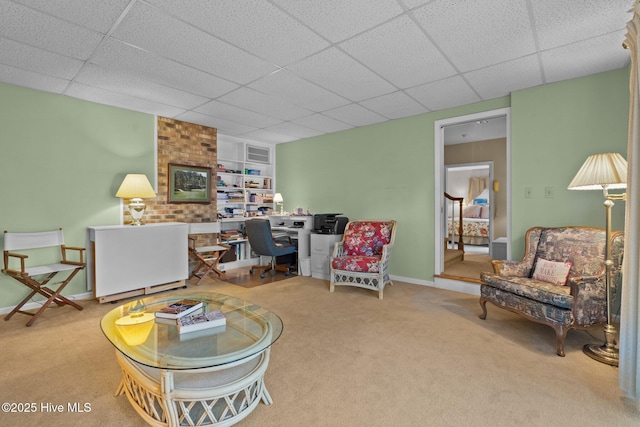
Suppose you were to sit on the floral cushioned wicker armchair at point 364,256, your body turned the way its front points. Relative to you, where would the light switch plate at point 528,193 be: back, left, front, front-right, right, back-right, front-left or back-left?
back-left

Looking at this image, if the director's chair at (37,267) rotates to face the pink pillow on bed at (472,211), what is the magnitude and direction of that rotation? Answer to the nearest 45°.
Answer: approximately 45° to its left

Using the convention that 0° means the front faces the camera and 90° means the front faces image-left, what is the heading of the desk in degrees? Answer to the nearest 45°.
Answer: approximately 45°

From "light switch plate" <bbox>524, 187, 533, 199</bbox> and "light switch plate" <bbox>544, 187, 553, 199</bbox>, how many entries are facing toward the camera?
2

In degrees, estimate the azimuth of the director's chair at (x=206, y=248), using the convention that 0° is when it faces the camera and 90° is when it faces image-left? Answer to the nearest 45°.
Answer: approximately 315°

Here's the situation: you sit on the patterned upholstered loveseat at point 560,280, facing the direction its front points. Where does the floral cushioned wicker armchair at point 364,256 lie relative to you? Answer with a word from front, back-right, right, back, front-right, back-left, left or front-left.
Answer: front-right

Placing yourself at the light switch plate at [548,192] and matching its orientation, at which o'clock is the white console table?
The white console table is roughly at 2 o'clock from the light switch plate.

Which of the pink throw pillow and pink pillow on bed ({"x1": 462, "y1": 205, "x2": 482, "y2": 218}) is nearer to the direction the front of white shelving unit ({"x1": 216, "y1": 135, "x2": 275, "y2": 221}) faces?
the pink throw pillow

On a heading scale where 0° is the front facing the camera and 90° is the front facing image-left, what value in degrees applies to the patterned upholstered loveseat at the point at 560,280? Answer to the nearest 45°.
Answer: approximately 45°

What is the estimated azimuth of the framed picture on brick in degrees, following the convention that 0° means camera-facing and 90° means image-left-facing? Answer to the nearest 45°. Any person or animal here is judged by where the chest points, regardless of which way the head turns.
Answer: approximately 315°
